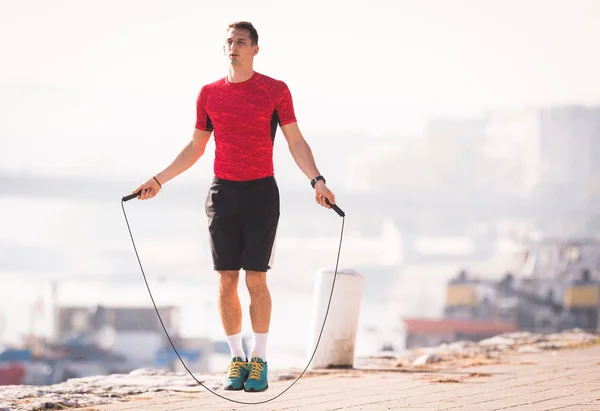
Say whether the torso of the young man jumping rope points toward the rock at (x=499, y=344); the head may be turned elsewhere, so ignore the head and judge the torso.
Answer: no

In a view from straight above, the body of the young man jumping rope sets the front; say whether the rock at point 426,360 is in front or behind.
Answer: behind

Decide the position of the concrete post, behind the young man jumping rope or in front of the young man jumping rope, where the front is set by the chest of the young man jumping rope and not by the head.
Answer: behind

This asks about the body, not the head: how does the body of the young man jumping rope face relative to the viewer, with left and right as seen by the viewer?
facing the viewer

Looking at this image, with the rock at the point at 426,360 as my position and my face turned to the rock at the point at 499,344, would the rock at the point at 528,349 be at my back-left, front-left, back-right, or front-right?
front-right
